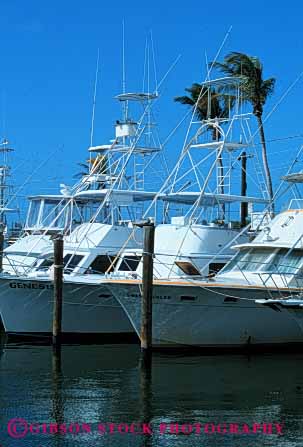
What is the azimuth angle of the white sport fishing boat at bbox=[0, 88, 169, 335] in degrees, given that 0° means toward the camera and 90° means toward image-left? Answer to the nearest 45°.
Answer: approximately 45°

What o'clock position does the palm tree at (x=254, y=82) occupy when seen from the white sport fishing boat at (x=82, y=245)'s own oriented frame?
The palm tree is roughly at 6 o'clock from the white sport fishing boat.

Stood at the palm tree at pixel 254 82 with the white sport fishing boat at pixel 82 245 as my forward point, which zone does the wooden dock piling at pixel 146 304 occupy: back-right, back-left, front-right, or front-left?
front-left

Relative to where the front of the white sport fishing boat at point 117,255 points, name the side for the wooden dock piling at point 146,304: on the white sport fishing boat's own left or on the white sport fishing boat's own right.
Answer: on the white sport fishing boat's own left

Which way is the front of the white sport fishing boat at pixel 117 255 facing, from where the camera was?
facing the viewer and to the left of the viewer

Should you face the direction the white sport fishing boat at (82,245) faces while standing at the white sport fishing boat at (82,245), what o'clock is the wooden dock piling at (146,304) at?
The wooden dock piling is roughly at 10 o'clock from the white sport fishing boat.
